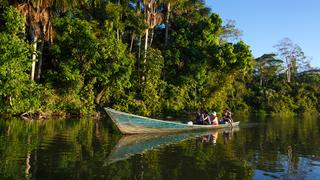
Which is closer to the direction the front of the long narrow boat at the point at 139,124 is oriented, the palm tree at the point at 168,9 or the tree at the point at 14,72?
the tree

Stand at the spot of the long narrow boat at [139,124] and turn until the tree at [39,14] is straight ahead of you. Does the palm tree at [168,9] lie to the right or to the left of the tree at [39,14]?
right

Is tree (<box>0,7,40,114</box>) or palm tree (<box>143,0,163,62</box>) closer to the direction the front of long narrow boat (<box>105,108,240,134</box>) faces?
the tree

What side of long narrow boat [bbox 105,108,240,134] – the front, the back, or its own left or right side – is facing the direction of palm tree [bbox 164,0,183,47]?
right

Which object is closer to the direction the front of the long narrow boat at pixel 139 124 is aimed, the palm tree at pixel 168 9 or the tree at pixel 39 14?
the tree

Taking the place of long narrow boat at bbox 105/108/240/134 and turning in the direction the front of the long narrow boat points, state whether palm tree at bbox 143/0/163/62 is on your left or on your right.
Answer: on your right

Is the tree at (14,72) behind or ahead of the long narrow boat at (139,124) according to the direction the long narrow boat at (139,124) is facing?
ahead

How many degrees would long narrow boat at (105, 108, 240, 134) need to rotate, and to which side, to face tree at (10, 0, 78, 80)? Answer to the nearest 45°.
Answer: approximately 45° to its right

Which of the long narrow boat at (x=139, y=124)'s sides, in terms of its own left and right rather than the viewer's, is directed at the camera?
left
